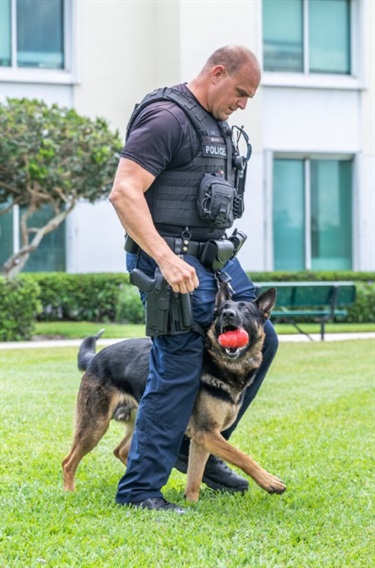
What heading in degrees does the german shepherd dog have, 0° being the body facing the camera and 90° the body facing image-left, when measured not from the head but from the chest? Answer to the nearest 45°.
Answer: approximately 315°

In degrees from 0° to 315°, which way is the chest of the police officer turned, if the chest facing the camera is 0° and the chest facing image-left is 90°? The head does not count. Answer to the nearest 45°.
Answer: approximately 315°

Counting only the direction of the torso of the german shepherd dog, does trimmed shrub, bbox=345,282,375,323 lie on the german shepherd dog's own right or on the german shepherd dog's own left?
on the german shepherd dog's own left

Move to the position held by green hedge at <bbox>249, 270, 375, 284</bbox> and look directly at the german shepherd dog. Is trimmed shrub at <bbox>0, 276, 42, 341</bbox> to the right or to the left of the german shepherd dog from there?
right
